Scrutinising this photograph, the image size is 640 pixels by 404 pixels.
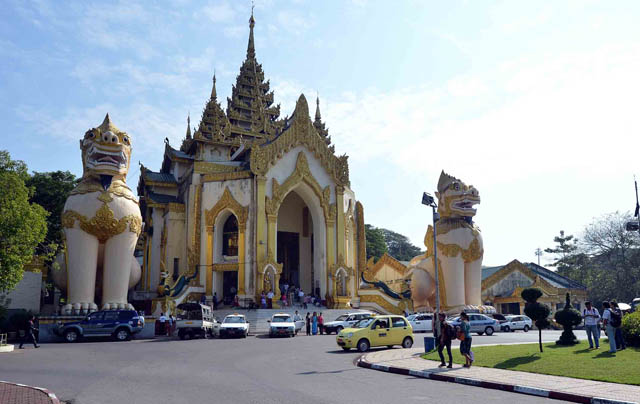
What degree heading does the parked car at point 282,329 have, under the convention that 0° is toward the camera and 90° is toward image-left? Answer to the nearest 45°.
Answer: approximately 0°

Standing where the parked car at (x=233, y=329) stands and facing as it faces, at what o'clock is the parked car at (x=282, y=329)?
the parked car at (x=282, y=329) is roughly at 9 o'clock from the parked car at (x=233, y=329).

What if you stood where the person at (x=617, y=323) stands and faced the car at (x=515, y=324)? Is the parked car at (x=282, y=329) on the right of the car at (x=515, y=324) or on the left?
left

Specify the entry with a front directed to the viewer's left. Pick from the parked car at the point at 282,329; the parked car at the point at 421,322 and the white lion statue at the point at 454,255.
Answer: the parked car at the point at 421,322

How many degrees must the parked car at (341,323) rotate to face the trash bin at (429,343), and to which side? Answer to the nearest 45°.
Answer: approximately 45° to its left

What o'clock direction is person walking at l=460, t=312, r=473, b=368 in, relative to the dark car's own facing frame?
The person walking is roughly at 8 o'clock from the dark car.
